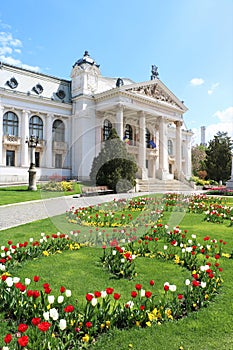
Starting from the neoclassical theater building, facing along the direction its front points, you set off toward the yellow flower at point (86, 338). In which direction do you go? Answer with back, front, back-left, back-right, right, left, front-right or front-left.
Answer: front-right

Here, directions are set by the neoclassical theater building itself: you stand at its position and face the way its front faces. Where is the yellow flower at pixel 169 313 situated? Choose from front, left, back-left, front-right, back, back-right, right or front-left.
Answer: front-right

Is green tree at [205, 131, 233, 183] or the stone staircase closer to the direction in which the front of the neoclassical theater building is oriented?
the stone staircase

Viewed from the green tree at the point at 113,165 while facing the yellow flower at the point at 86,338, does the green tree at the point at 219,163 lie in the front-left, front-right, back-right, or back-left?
back-left

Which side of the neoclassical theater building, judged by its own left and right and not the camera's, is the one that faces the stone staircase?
front

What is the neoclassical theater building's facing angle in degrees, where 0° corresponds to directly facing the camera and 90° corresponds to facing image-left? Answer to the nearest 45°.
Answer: approximately 315°

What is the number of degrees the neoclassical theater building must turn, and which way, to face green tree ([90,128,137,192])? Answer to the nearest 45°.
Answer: approximately 45° to its right

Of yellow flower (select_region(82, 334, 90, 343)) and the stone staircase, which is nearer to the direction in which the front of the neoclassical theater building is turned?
the stone staircase

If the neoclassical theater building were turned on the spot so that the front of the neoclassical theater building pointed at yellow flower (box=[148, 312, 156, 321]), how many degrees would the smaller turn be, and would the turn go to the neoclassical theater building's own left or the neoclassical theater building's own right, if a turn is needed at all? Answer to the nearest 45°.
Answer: approximately 45° to the neoclassical theater building's own right

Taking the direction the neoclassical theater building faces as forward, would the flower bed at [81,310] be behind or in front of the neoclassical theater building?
in front

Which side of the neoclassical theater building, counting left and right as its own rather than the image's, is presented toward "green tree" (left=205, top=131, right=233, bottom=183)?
left
